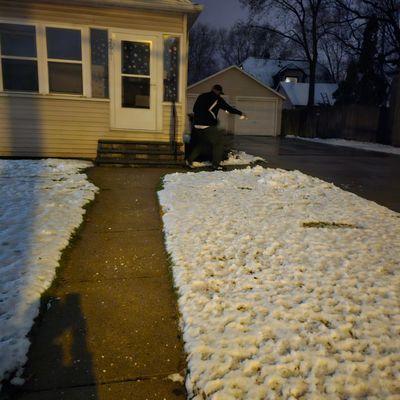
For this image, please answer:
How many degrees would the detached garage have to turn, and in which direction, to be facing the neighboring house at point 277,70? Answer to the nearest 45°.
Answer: approximately 180°

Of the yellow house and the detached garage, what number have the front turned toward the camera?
2

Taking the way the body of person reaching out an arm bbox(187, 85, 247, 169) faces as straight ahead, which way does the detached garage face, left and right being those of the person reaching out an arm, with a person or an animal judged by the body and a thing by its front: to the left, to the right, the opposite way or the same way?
to the right

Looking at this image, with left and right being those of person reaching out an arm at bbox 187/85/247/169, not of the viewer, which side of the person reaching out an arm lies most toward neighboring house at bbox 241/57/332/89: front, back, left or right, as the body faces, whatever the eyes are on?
left

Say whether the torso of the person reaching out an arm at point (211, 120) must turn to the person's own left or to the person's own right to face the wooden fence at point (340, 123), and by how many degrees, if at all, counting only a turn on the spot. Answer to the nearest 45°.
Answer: approximately 45° to the person's own left

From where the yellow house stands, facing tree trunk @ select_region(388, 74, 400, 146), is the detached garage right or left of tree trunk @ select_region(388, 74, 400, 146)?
left

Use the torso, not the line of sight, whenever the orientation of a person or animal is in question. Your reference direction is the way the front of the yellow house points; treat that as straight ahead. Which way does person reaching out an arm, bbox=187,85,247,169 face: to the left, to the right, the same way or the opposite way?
to the left

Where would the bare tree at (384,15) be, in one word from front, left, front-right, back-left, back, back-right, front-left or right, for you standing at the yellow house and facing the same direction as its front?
back-left

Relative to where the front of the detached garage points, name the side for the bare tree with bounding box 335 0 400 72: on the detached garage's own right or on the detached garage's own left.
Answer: on the detached garage's own left

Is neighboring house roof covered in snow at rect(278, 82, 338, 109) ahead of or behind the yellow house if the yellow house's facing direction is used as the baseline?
behind

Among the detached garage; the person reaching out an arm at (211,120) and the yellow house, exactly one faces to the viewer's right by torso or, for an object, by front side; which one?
the person reaching out an arm

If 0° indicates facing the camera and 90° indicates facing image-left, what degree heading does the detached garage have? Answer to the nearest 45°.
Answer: approximately 0°

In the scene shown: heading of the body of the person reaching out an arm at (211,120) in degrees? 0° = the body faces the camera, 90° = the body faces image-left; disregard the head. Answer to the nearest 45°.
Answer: approximately 270°

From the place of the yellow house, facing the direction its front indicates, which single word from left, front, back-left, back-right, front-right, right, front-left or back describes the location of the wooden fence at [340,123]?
back-left

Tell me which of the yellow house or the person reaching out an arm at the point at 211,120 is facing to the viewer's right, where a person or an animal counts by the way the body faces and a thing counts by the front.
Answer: the person reaching out an arm
